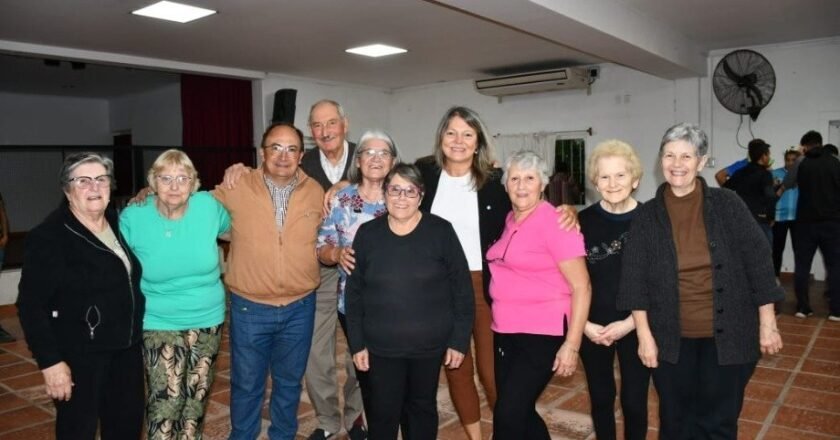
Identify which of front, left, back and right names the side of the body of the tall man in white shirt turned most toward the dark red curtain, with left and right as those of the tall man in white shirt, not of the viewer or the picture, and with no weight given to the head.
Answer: back

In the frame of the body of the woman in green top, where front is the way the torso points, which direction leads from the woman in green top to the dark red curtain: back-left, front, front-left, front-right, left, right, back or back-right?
back

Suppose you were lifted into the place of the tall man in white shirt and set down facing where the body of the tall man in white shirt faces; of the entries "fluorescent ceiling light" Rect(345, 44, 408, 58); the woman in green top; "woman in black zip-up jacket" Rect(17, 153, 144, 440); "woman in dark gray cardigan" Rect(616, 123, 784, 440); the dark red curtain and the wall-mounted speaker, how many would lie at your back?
3

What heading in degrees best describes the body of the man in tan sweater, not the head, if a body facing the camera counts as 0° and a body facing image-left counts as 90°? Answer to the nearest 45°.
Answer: approximately 0°

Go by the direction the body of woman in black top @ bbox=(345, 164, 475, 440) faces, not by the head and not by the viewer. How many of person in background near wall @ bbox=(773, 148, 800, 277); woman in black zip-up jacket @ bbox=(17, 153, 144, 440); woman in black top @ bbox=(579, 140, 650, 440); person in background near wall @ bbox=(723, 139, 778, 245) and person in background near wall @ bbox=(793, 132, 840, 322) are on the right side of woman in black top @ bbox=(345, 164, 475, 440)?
1

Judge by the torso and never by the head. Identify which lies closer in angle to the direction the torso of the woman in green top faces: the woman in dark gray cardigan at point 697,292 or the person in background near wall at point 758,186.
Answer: the woman in dark gray cardigan

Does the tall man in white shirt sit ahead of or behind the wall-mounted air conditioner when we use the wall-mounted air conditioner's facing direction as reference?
ahead

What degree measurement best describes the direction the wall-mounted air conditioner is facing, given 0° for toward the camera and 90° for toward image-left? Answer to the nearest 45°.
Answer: approximately 45°

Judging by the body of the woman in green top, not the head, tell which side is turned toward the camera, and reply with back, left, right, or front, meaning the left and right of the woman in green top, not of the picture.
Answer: front

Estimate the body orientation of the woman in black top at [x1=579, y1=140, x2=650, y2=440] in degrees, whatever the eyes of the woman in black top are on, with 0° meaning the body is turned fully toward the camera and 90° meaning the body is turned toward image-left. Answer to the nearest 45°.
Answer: approximately 0°

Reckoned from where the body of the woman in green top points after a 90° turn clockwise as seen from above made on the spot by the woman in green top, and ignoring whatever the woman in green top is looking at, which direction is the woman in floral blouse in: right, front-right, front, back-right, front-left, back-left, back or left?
back

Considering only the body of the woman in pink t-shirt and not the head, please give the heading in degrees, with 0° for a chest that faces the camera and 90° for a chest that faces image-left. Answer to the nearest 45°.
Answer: approximately 45°

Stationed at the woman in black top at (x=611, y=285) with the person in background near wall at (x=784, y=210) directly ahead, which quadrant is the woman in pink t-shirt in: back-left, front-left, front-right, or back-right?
back-left

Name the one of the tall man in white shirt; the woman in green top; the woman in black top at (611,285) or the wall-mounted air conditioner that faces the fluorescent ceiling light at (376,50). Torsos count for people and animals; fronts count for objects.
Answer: the wall-mounted air conditioner

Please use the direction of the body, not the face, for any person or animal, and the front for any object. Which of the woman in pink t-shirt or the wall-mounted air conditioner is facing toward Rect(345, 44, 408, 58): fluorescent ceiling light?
the wall-mounted air conditioner
